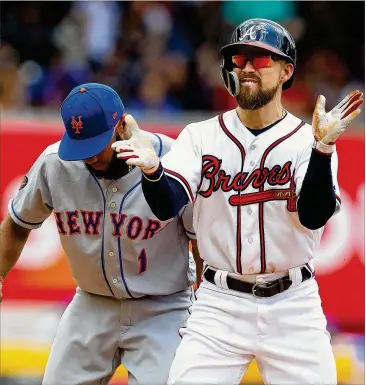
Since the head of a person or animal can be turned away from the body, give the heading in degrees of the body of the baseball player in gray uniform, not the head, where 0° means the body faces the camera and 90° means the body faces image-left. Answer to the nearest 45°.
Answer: approximately 0°

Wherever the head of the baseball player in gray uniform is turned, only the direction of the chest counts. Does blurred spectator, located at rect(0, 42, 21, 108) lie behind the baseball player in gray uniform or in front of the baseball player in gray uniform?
behind

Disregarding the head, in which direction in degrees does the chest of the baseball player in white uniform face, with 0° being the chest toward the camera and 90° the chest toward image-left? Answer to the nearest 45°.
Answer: approximately 0°

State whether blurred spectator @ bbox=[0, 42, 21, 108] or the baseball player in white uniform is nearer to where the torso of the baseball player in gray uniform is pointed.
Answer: the baseball player in white uniform

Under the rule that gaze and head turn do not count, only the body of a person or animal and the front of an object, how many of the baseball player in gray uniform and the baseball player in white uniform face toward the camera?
2

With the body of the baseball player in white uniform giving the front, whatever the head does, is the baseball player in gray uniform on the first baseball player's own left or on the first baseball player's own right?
on the first baseball player's own right
